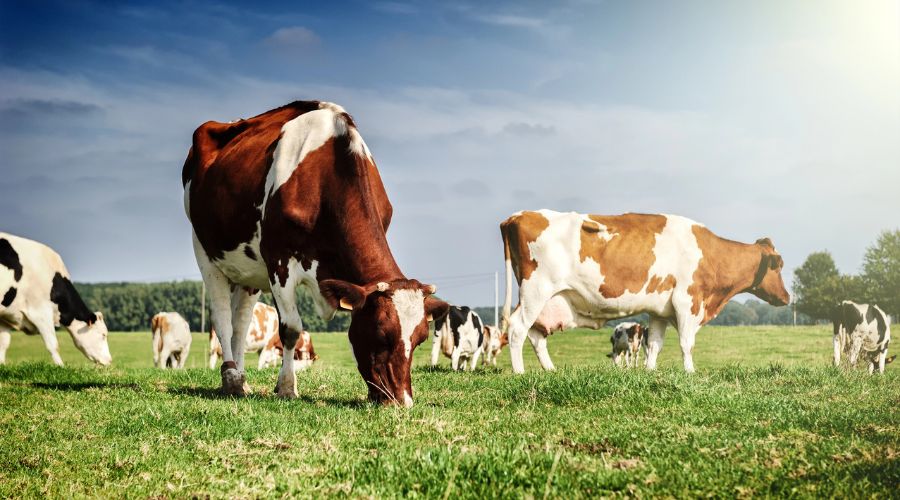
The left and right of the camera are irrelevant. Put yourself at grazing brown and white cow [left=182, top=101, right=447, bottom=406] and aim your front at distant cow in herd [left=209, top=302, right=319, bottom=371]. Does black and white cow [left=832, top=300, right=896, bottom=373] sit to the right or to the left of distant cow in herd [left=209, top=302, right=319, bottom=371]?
right

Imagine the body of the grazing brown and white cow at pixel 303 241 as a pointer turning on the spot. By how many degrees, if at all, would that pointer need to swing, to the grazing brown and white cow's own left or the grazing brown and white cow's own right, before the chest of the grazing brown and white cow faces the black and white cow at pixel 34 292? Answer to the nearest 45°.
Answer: approximately 180°

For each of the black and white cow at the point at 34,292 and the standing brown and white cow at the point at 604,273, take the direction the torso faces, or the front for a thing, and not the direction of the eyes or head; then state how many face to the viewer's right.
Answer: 2

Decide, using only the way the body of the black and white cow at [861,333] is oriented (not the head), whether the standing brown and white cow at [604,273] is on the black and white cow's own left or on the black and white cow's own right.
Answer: on the black and white cow's own right

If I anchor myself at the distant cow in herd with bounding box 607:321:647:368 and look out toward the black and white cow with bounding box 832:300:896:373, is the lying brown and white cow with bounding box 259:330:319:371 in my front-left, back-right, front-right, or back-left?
back-right

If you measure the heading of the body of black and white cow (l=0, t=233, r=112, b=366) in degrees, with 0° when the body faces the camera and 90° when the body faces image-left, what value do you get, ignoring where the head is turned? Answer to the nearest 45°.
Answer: approximately 270°

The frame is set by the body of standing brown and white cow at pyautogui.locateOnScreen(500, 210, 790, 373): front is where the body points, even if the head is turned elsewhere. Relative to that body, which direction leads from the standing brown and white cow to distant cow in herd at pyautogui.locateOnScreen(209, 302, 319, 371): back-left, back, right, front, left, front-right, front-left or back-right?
back-left

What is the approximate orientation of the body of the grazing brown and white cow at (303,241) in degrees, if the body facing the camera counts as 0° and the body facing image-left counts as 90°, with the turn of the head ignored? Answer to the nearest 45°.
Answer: approximately 315°

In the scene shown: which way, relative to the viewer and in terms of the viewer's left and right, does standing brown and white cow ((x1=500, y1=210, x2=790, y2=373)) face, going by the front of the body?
facing to the right of the viewer
